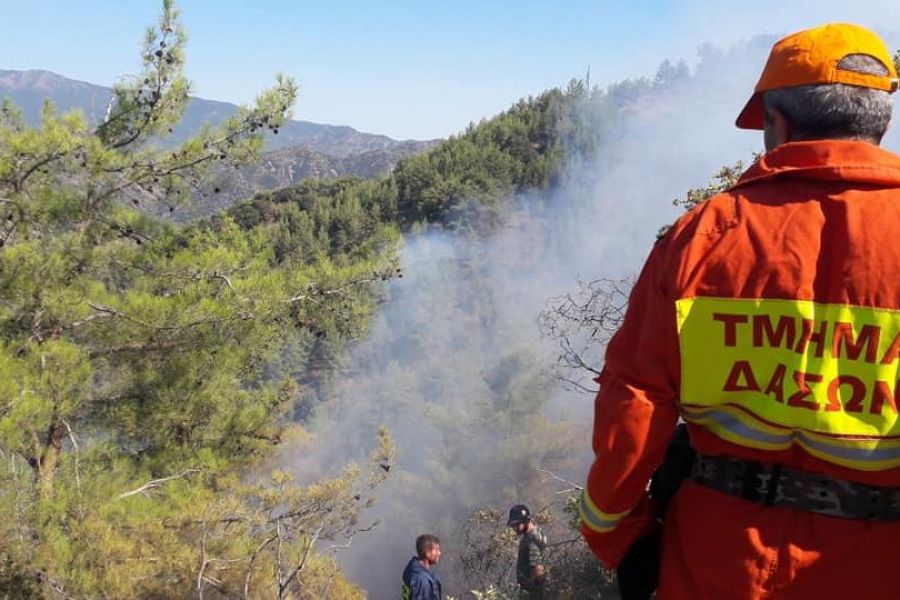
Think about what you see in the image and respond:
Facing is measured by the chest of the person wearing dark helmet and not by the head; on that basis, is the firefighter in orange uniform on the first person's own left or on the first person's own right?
on the first person's own left

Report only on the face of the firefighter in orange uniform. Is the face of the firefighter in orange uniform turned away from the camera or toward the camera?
away from the camera

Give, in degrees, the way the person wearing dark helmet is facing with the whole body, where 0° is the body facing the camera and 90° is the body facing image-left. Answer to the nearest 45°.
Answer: approximately 90°

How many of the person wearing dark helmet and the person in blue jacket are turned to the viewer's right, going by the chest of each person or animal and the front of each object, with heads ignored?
1

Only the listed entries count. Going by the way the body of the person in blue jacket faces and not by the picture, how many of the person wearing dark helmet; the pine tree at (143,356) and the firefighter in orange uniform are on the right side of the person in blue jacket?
1
